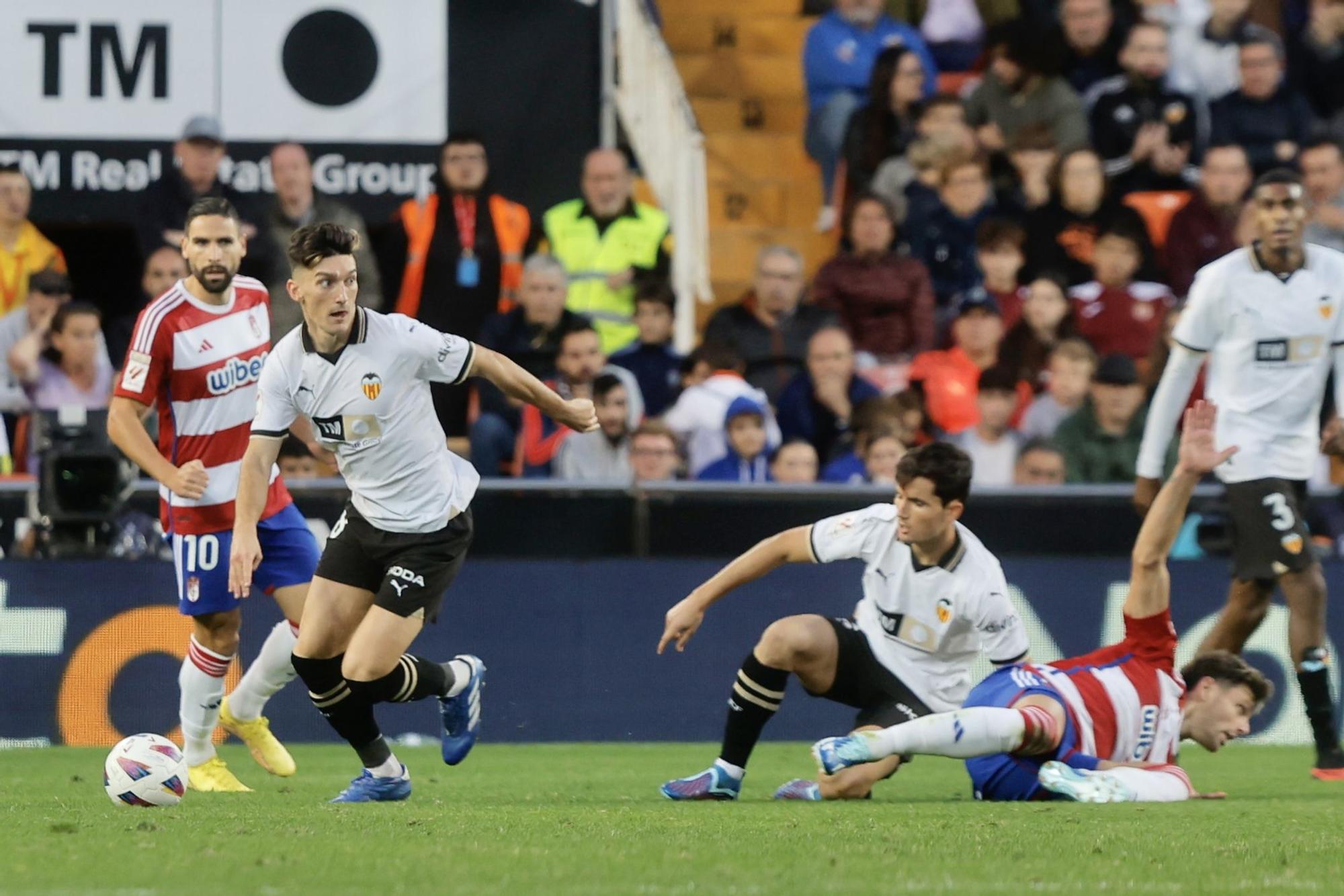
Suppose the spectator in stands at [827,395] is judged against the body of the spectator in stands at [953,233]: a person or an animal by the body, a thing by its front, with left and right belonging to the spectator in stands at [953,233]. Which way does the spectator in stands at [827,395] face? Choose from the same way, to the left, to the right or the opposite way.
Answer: the same way

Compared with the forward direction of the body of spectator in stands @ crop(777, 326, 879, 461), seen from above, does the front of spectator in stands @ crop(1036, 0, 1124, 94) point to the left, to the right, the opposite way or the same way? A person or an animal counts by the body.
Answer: the same way

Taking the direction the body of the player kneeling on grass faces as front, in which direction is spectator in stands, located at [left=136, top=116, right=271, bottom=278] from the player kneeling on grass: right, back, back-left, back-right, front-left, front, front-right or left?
right

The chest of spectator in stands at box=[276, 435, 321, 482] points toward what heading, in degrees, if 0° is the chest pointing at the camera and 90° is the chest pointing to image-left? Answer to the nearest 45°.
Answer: approximately 0°

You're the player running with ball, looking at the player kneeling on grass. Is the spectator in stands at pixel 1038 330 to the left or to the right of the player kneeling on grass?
left

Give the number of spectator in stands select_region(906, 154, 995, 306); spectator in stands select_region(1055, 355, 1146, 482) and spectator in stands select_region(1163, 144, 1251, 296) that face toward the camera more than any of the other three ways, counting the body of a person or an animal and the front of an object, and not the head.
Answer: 3

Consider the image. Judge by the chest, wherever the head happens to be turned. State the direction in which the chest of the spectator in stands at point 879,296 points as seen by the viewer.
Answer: toward the camera

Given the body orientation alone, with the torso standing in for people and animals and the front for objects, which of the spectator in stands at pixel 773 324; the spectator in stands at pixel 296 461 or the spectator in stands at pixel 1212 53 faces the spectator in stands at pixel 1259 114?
the spectator in stands at pixel 1212 53

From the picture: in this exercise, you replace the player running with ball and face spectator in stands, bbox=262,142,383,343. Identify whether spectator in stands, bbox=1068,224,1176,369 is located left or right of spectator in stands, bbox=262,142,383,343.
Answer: right

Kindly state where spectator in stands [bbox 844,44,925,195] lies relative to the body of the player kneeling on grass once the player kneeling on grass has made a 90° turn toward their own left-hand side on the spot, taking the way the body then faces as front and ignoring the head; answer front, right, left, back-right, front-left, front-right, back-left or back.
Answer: back-left

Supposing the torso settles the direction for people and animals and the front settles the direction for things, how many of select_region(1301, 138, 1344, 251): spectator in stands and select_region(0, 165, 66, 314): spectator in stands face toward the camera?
2

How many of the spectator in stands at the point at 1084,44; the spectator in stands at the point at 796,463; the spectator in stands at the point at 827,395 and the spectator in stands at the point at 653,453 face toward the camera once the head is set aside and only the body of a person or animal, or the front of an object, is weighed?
4

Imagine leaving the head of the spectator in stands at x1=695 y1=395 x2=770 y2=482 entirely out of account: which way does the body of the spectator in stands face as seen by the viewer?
toward the camera

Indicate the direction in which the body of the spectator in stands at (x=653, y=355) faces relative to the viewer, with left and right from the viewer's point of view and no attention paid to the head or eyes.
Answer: facing the viewer

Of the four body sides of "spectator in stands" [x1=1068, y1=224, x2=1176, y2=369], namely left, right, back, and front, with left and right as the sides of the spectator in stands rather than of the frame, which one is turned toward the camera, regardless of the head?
front

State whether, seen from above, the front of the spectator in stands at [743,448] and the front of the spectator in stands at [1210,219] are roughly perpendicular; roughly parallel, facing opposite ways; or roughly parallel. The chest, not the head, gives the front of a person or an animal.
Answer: roughly parallel

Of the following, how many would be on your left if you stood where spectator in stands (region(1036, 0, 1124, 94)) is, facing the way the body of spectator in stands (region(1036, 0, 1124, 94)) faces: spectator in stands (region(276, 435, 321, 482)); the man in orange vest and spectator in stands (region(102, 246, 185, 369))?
0
